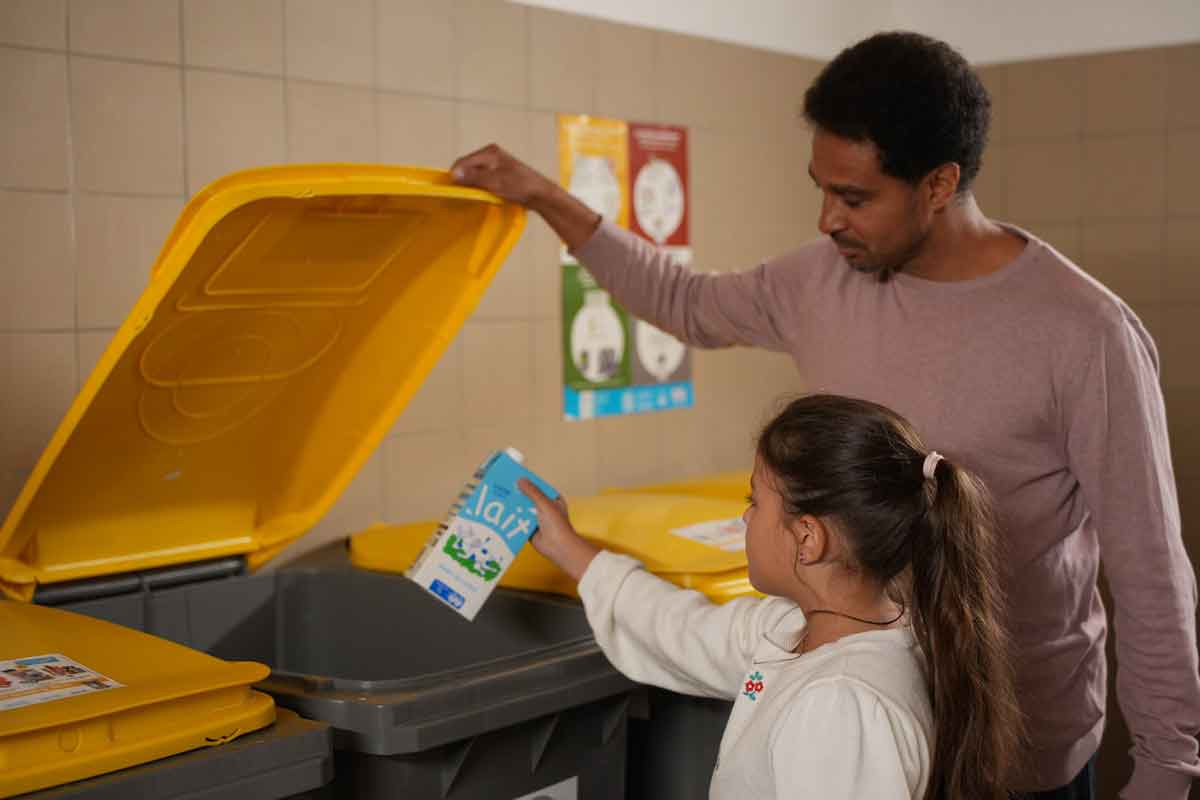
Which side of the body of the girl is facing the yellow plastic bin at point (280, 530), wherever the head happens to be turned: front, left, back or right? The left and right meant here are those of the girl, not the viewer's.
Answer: front

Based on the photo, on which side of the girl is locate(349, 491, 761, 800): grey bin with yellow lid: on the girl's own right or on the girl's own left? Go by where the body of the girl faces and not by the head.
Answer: on the girl's own right

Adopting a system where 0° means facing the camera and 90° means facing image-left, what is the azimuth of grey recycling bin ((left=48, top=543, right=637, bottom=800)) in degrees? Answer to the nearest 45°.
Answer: approximately 315°

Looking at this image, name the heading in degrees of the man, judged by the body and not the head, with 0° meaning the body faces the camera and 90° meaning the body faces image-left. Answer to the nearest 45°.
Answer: approximately 45°

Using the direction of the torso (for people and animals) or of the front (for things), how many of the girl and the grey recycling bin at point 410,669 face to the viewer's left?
1

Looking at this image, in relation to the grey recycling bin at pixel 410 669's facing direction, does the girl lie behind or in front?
in front

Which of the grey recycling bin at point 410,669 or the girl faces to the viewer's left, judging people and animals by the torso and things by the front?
the girl

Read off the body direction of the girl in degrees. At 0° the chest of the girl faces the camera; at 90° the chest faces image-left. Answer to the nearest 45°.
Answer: approximately 90°

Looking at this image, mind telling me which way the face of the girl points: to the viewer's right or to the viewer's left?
to the viewer's left

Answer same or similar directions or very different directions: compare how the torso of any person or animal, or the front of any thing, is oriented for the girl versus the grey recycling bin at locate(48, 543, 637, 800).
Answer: very different directions
